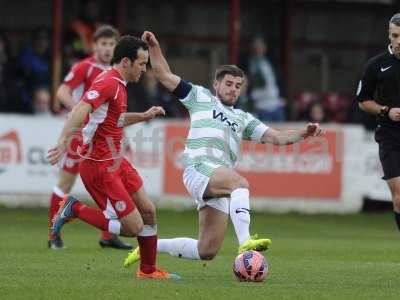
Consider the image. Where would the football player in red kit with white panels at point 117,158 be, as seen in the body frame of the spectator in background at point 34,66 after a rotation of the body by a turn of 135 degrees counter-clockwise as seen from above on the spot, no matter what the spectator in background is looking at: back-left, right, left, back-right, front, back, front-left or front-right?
back-right

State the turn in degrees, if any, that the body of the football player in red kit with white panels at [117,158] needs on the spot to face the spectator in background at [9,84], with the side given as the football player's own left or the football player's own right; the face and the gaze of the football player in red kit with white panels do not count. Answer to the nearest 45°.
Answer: approximately 90° to the football player's own left

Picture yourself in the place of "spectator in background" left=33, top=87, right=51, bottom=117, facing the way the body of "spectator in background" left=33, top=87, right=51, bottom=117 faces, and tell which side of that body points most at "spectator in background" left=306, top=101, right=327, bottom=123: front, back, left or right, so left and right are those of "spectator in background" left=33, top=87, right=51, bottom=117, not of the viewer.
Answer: left

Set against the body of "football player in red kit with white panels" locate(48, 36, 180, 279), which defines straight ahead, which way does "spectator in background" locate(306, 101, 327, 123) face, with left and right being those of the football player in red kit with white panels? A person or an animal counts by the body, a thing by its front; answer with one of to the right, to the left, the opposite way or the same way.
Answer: to the right

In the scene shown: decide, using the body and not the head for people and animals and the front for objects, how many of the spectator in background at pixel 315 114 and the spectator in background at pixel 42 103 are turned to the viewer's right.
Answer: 0

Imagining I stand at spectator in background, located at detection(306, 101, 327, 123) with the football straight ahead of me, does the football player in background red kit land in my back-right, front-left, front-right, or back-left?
front-right

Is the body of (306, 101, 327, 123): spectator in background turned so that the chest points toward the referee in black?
yes

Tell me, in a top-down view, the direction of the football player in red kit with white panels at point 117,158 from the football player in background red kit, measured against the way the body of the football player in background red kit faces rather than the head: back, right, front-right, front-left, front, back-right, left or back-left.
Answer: front-right

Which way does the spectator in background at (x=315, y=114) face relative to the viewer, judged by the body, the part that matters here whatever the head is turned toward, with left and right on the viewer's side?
facing the viewer

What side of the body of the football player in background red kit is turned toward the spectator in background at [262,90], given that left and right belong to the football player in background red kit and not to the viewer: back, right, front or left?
left

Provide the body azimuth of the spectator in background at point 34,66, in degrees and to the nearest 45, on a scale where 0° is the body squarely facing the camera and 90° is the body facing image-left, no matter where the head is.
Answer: approximately 0°

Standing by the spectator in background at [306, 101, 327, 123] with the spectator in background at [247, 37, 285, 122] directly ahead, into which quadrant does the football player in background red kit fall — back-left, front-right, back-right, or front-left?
front-left

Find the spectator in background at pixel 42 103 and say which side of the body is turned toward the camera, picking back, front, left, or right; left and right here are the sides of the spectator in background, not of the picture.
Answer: front

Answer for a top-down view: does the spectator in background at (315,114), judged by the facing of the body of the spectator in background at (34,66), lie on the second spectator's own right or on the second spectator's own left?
on the second spectator's own left

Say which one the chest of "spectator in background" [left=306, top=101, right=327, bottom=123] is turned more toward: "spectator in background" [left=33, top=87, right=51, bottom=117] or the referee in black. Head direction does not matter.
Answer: the referee in black

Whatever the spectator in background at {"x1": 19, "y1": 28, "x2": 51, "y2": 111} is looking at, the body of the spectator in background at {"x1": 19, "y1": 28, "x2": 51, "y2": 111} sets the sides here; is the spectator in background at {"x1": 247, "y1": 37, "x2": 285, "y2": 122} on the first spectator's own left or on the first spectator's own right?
on the first spectator's own left
